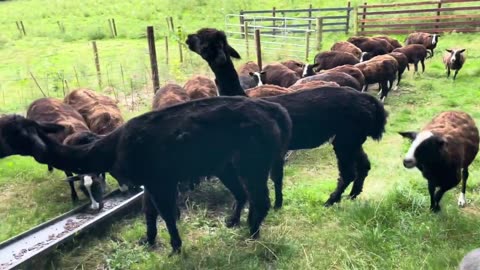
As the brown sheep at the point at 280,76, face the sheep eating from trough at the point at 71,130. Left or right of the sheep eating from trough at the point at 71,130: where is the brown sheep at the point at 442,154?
left

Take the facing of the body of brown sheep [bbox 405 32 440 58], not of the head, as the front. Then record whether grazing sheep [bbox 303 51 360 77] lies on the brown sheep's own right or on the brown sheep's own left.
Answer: on the brown sheep's own right

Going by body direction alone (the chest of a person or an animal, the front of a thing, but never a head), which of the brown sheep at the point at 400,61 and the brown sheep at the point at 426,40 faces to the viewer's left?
the brown sheep at the point at 400,61

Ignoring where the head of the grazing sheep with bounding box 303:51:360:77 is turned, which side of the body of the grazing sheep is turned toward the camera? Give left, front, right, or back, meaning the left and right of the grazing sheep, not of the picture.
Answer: left

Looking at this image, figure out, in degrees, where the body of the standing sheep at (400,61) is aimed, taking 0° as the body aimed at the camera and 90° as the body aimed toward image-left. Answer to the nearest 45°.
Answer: approximately 90°

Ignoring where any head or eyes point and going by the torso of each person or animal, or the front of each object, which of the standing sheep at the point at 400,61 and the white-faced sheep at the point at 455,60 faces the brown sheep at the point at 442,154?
the white-faced sheep
